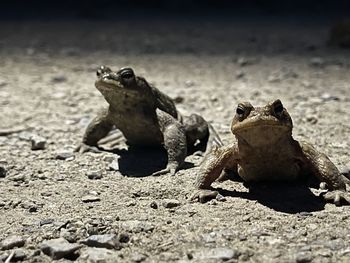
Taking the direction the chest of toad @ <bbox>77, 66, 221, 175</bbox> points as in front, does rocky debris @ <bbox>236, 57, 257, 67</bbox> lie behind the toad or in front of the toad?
behind

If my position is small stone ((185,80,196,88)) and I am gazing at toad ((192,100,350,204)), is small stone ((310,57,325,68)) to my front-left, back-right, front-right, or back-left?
back-left

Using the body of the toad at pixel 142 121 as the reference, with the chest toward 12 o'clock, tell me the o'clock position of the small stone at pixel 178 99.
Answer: The small stone is roughly at 5 o'clock from the toad.

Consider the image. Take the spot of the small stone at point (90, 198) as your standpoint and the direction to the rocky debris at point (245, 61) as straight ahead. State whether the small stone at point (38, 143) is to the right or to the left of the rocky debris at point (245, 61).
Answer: left

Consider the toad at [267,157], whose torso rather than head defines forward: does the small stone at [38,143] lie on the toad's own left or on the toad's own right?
on the toad's own right

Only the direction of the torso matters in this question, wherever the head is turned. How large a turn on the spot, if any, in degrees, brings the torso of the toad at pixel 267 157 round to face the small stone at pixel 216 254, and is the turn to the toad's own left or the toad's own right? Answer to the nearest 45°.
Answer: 0° — it already faces it

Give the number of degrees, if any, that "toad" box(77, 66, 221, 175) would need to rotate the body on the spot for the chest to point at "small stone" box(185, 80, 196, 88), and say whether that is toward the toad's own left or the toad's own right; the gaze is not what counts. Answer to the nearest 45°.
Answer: approximately 135° to the toad's own right

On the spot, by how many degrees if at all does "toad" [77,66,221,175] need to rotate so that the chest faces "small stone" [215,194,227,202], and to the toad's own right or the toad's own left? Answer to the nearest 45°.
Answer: approximately 90° to the toad's own left

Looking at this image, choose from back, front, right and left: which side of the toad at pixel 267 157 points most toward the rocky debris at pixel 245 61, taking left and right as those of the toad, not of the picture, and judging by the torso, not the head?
back

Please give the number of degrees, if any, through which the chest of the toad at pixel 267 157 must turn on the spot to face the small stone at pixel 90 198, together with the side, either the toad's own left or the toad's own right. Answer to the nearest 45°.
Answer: approximately 90° to the toad's own right

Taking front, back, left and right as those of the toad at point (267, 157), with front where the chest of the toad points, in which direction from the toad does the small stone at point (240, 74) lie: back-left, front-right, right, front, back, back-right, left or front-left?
back

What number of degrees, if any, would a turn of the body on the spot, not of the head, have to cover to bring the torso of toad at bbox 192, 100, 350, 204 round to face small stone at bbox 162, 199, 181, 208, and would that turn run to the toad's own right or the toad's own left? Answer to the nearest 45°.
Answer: approximately 45° to the toad's own right

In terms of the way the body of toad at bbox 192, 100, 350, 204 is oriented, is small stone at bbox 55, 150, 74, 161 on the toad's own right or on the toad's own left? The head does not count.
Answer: on the toad's own right

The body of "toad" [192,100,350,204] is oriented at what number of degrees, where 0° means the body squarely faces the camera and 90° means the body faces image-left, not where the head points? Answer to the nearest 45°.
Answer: approximately 0°
